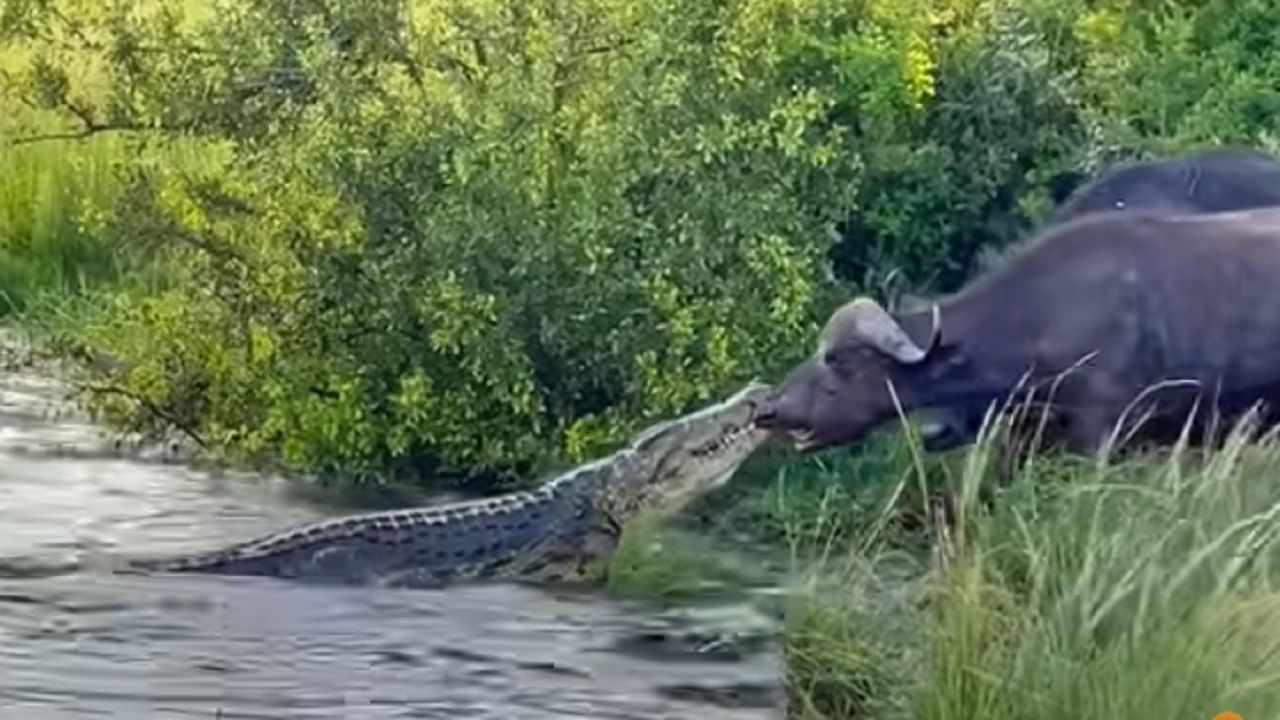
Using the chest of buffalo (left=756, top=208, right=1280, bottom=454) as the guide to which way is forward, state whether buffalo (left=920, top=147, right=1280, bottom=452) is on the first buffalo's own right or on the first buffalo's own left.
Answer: on the first buffalo's own right

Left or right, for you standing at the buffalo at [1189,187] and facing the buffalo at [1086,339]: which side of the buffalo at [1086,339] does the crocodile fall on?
right

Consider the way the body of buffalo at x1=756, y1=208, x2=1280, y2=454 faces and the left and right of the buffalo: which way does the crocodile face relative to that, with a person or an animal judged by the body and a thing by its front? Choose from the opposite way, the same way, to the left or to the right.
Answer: the opposite way

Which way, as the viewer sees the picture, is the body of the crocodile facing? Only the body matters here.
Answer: to the viewer's right

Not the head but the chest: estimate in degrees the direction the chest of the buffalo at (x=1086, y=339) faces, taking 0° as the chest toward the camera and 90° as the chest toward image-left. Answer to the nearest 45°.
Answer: approximately 90°
